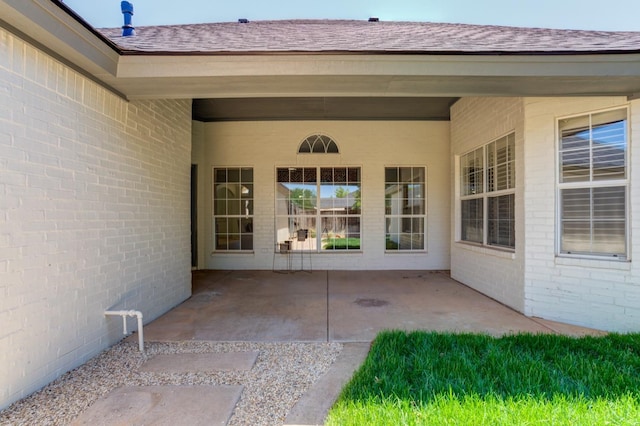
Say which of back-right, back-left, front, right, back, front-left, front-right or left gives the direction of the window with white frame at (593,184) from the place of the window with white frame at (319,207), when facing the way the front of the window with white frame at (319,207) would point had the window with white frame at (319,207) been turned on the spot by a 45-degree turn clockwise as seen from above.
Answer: left

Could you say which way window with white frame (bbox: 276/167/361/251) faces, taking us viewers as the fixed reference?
facing the viewer

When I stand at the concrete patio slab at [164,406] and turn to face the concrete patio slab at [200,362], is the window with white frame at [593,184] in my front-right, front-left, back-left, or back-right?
front-right

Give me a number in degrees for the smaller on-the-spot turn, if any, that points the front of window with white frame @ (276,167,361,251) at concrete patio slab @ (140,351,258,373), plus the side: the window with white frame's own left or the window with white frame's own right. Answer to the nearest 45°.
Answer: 0° — it already faces it

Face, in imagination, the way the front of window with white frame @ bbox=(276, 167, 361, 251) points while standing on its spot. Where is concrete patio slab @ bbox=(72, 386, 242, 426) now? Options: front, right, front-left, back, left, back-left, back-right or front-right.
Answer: front
